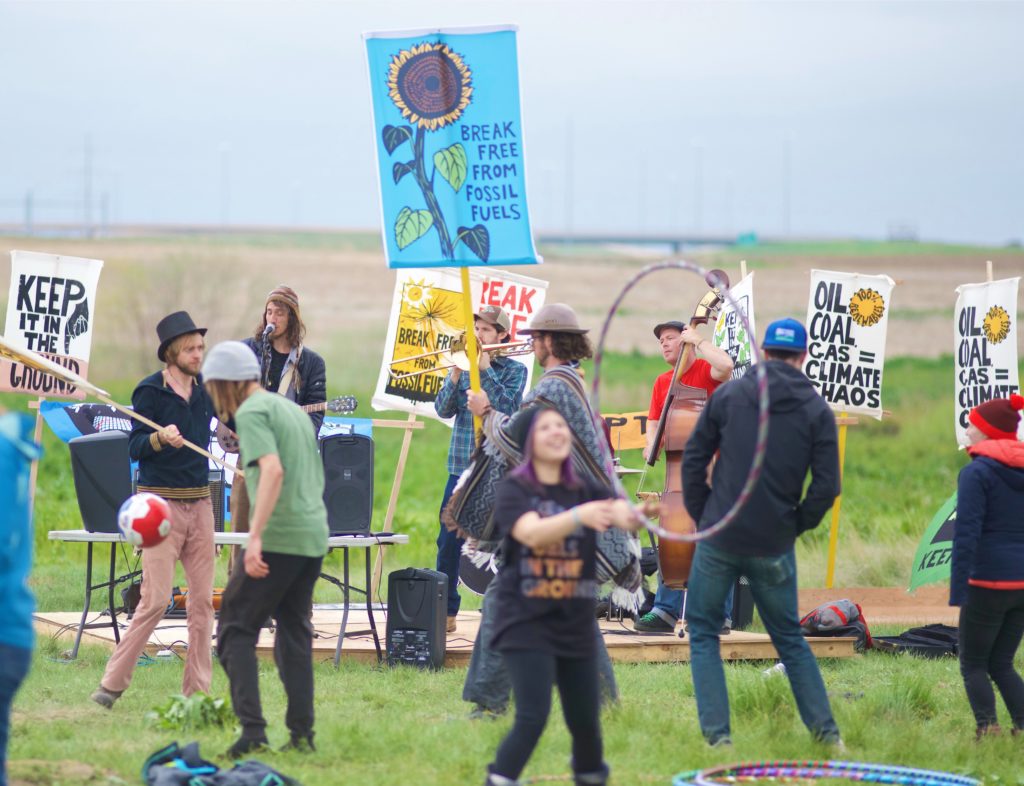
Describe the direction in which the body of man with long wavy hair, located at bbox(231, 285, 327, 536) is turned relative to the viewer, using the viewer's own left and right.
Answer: facing the viewer and to the left of the viewer

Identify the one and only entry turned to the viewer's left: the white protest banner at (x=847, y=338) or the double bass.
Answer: the double bass

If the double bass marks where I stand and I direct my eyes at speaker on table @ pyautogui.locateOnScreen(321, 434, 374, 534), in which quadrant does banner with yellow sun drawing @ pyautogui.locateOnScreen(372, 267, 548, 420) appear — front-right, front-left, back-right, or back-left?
front-right

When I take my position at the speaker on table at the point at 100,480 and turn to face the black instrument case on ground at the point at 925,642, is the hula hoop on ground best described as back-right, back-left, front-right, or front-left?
front-right

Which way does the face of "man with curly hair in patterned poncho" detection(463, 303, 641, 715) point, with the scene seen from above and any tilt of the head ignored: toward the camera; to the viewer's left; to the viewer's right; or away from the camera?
to the viewer's left

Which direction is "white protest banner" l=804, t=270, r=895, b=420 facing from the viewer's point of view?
toward the camera

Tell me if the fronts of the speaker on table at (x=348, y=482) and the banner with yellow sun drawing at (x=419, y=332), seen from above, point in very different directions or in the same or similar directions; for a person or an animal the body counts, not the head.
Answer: same or similar directions

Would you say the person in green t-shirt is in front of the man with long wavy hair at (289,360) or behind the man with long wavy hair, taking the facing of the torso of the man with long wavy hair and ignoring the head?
in front

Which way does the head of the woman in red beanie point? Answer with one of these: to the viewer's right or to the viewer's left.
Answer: to the viewer's left

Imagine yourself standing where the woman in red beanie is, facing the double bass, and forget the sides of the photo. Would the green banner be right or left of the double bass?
right

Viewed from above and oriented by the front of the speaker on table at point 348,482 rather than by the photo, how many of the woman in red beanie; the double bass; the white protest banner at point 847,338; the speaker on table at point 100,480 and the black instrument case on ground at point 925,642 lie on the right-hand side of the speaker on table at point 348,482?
1

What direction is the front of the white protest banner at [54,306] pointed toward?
toward the camera
